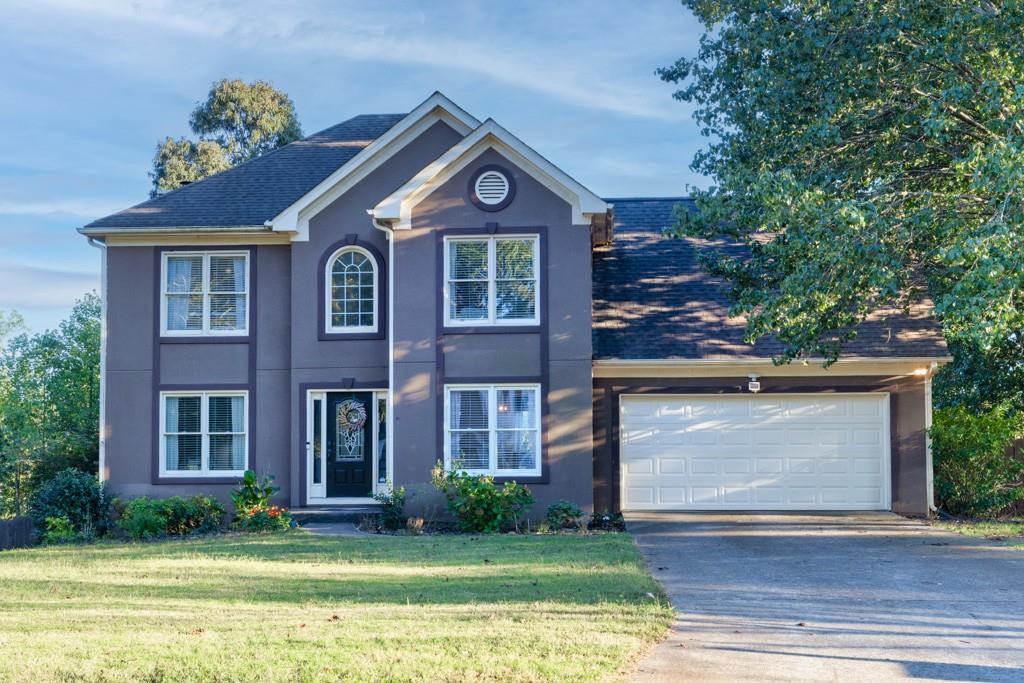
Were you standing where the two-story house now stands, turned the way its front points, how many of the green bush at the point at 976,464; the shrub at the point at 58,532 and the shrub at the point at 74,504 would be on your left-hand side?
1

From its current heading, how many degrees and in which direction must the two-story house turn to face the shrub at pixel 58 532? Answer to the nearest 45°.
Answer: approximately 90° to its right

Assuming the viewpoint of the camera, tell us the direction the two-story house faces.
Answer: facing the viewer

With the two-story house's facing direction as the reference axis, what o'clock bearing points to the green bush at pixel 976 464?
The green bush is roughly at 9 o'clock from the two-story house.

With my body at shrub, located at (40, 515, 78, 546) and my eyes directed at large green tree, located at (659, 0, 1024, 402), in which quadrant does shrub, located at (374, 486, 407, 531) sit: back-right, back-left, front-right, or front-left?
front-left

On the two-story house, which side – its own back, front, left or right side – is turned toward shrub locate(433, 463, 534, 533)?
front

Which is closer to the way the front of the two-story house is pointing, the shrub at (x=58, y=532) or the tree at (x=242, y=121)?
the shrub

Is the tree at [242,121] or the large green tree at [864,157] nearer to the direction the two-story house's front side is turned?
the large green tree

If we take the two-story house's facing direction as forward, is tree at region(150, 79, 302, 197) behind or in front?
behind

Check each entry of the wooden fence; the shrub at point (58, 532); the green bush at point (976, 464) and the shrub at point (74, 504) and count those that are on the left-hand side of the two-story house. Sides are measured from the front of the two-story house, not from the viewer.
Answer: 1
